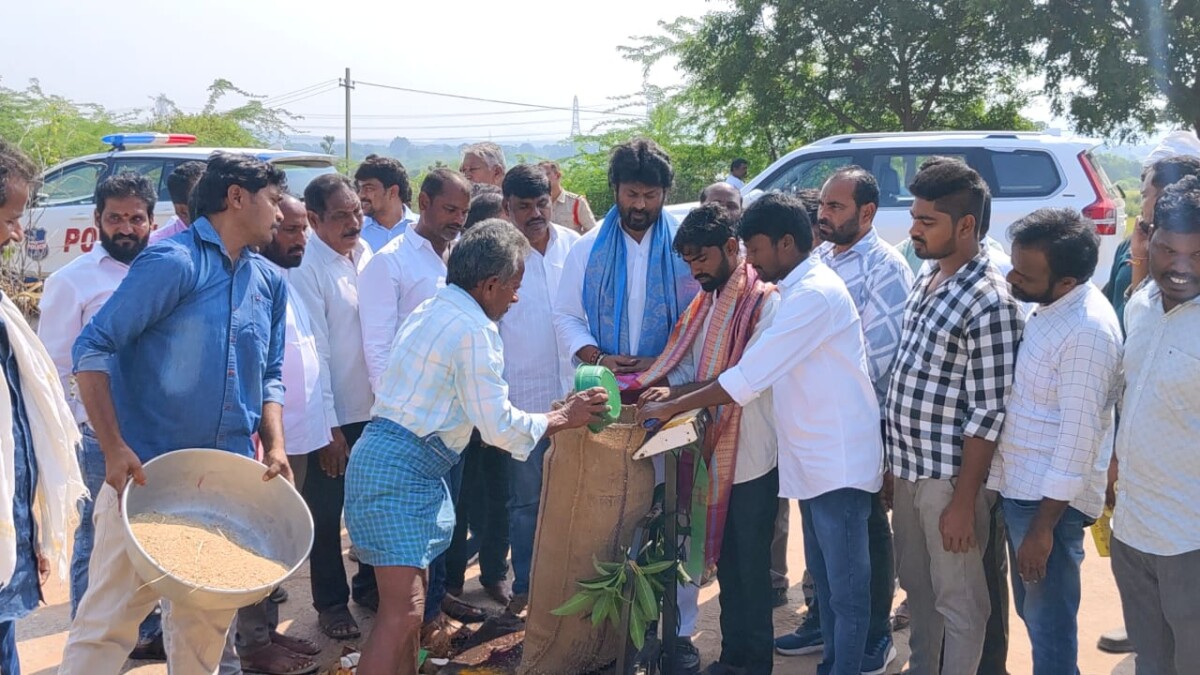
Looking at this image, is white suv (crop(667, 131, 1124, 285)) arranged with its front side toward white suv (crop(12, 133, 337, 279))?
yes

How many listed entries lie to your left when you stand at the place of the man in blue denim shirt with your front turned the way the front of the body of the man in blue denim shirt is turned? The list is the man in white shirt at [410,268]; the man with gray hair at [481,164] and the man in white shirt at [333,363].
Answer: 3

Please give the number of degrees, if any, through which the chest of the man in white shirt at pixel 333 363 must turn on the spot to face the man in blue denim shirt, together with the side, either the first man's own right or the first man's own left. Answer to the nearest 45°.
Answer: approximately 90° to the first man's own right

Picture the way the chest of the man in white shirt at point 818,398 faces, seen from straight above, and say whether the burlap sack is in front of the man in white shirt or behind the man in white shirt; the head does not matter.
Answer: in front

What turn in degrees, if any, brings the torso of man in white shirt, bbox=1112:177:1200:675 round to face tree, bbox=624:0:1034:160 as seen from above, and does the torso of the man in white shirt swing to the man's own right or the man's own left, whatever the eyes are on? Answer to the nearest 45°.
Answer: approximately 135° to the man's own right

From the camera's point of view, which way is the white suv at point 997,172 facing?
to the viewer's left

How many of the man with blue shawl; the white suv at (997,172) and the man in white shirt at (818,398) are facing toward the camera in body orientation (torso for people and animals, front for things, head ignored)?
1

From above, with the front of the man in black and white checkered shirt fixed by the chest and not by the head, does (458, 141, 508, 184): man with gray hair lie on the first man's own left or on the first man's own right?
on the first man's own right

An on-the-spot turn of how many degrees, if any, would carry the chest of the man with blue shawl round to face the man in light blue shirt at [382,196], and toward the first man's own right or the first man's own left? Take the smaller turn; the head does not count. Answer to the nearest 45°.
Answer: approximately 135° to the first man's own right

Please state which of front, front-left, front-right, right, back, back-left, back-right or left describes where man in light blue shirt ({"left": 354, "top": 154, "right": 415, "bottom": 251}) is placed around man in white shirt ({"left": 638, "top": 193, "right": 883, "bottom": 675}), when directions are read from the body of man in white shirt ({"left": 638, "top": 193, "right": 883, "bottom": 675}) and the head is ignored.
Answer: front-right

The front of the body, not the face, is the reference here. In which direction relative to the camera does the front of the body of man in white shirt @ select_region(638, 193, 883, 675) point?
to the viewer's left
